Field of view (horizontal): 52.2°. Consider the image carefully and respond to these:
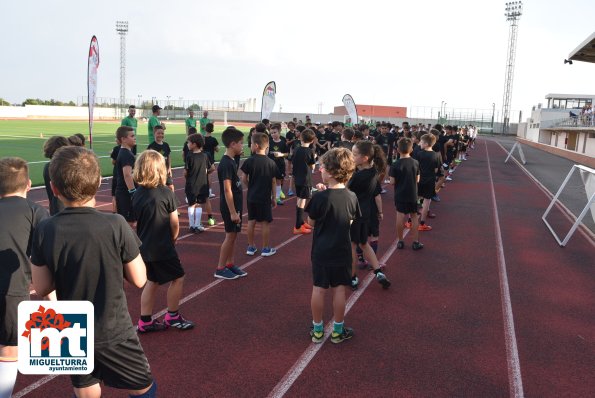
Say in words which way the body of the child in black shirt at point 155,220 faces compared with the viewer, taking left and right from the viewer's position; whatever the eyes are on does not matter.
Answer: facing away from the viewer and to the right of the viewer

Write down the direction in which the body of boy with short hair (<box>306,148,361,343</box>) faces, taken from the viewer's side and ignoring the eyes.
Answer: away from the camera

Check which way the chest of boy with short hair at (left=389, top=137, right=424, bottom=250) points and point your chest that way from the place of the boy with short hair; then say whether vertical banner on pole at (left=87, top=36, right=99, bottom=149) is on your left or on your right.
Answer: on your left

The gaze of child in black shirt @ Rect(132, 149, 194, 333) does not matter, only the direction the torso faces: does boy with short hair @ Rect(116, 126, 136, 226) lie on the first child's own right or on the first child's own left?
on the first child's own left

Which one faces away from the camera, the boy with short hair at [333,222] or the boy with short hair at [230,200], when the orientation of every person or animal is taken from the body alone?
the boy with short hair at [333,222]

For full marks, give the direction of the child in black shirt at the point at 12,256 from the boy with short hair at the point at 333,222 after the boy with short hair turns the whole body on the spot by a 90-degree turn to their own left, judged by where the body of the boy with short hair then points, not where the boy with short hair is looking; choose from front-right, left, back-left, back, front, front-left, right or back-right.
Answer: front-left

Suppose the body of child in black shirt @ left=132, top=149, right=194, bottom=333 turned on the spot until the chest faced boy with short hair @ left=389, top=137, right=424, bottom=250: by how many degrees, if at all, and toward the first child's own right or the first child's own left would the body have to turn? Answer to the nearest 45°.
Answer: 0° — they already face them

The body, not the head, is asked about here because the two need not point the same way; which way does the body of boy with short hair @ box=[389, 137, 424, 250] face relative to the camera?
away from the camera

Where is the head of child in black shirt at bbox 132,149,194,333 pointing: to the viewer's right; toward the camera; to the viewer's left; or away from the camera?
away from the camera

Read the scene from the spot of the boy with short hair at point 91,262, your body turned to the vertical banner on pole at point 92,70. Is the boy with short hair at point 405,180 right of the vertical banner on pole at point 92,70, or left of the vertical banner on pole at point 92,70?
right
